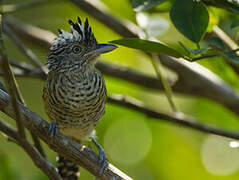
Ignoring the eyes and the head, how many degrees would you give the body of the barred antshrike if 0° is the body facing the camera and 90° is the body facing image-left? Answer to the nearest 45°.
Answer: approximately 315°

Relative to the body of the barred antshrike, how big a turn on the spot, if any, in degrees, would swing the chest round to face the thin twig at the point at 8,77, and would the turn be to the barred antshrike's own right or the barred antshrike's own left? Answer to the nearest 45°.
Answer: approximately 45° to the barred antshrike's own right

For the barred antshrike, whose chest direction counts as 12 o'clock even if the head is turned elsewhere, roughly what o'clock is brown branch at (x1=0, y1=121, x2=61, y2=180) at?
The brown branch is roughly at 2 o'clock from the barred antshrike.

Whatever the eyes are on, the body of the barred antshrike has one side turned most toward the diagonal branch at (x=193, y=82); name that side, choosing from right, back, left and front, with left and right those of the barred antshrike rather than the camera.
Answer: left

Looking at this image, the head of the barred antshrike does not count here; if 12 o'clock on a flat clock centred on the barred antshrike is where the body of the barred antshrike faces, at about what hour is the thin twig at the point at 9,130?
The thin twig is roughly at 2 o'clock from the barred antshrike.
